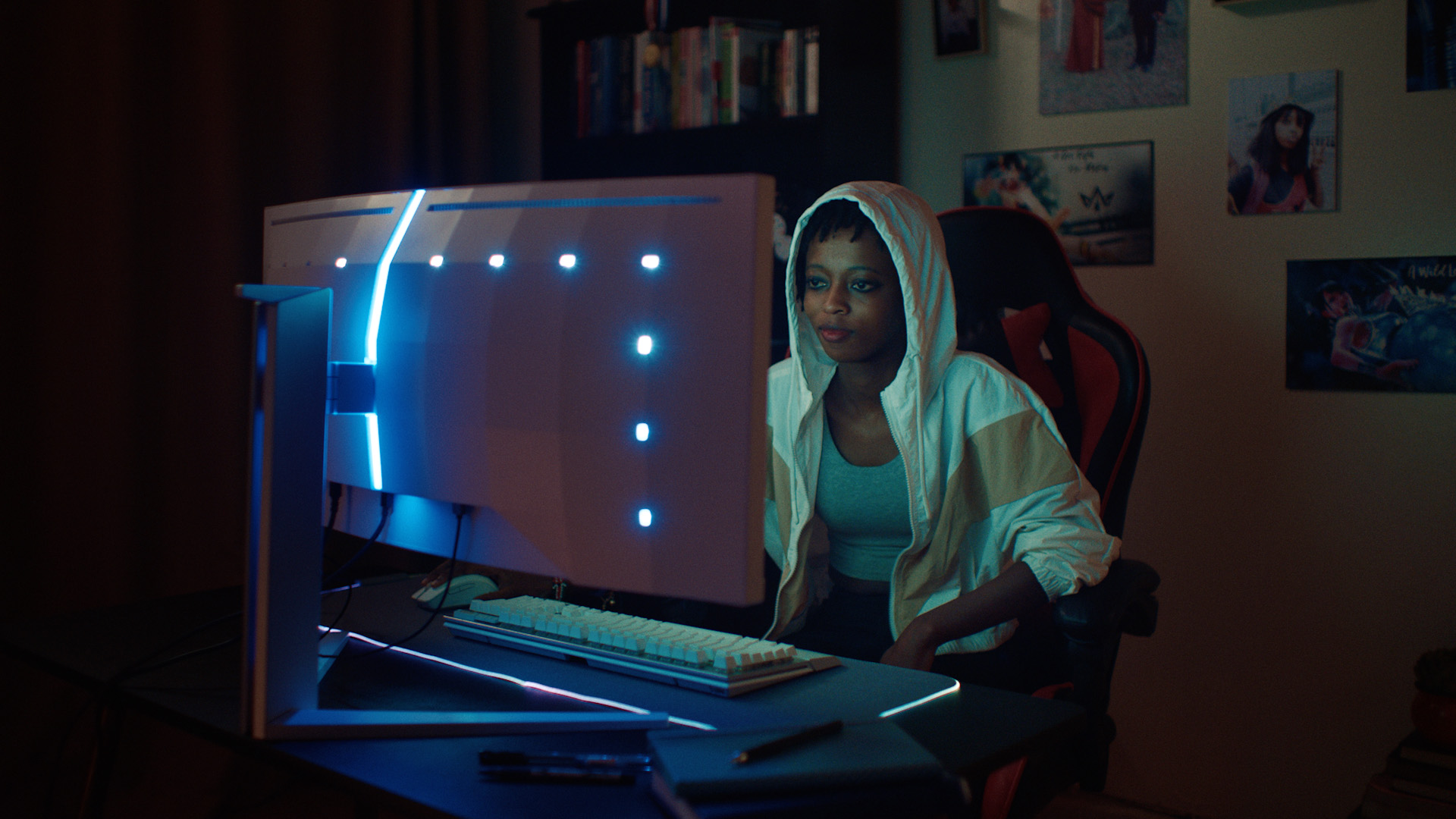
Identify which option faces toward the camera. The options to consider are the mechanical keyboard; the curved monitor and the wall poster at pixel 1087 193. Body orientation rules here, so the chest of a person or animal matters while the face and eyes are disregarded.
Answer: the wall poster

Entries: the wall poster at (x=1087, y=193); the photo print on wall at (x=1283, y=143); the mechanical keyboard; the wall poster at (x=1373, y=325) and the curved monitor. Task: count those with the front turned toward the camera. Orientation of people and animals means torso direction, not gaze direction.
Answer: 3

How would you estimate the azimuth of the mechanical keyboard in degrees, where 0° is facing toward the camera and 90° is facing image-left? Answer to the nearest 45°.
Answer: approximately 225°

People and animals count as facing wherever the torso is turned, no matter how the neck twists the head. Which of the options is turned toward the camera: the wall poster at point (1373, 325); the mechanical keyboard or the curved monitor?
the wall poster

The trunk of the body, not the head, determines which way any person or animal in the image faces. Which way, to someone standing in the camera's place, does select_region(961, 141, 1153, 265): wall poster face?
facing the viewer

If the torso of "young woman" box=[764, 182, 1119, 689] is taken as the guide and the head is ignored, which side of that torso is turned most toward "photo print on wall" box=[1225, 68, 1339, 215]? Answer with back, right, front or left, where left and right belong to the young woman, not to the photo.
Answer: back

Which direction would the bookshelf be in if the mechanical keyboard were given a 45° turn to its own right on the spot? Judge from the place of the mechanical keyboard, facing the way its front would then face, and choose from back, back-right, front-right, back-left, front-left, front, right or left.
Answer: left

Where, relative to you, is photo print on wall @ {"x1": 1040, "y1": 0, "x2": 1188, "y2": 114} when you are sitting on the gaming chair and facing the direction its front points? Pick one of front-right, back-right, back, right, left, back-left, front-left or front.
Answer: back-right

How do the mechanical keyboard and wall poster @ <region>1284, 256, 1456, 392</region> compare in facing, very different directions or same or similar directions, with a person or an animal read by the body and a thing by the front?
very different directions
